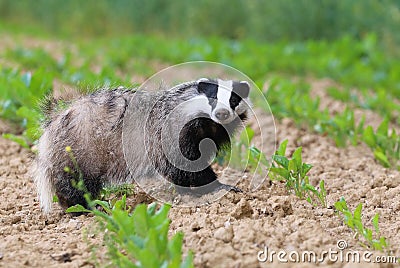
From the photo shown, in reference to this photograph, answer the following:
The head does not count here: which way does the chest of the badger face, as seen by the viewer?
to the viewer's right

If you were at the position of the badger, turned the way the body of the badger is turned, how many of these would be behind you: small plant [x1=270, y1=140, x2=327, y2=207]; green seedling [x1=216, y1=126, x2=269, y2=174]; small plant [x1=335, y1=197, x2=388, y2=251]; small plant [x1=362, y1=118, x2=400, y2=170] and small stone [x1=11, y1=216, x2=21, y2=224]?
1

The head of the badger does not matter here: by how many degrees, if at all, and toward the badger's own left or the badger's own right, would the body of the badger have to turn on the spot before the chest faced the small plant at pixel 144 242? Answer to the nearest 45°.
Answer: approximately 90° to the badger's own right

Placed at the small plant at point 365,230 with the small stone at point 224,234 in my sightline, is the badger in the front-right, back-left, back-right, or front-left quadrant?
front-right

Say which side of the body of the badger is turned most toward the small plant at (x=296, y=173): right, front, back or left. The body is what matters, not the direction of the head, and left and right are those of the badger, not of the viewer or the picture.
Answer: front

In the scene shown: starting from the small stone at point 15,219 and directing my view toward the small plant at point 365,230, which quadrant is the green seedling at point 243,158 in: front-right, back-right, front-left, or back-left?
front-left

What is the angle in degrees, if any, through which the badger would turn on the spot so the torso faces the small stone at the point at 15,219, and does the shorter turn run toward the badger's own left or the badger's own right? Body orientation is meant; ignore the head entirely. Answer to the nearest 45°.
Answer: approximately 180°

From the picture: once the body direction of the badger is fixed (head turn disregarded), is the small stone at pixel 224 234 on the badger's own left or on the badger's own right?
on the badger's own right

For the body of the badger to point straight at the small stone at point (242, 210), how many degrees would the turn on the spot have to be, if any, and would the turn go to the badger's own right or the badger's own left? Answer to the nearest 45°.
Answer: approximately 45° to the badger's own right

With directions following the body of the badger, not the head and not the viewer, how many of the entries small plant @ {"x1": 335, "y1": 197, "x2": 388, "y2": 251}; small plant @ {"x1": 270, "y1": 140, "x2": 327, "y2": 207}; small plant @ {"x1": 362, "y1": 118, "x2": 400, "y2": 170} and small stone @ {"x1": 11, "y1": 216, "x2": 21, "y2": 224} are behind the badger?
1

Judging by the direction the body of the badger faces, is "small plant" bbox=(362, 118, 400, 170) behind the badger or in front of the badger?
in front
